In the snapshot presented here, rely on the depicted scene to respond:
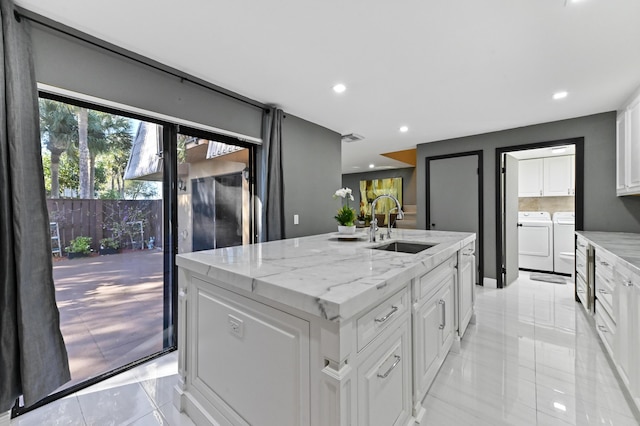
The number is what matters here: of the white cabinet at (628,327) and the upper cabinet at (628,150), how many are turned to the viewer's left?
2

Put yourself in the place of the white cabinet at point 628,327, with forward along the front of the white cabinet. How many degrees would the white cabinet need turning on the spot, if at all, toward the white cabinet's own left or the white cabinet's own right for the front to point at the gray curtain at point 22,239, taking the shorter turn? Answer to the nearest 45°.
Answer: approximately 45° to the white cabinet's own left

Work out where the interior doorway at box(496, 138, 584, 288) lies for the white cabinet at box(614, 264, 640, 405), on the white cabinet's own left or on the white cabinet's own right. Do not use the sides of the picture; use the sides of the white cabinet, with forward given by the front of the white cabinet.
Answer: on the white cabinet's own right

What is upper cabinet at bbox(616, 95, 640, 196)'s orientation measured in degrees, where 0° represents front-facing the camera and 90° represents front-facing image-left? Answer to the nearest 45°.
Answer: approximately 90°

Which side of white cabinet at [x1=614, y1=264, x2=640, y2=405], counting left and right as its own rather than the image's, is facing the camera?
left

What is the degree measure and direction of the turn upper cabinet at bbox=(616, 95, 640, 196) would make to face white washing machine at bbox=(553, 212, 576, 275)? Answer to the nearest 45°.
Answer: approximately 90° to its right

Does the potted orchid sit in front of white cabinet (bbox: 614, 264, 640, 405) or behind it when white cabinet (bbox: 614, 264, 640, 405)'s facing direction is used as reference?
in front

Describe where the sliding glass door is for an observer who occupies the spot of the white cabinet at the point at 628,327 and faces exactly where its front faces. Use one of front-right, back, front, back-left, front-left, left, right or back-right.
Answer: front-left
